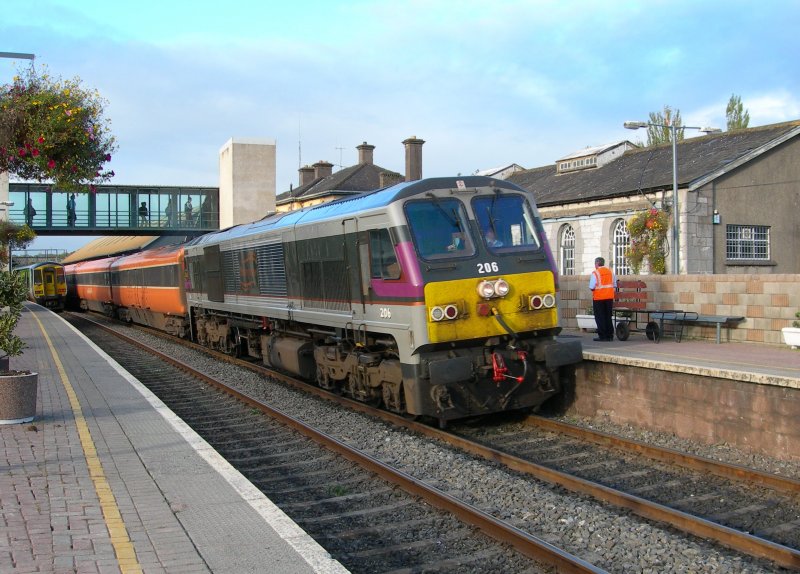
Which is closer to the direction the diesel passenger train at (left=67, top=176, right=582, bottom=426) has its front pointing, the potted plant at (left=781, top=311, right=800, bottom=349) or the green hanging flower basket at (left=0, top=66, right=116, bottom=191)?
the potted plant

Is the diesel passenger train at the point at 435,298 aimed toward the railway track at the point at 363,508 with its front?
no

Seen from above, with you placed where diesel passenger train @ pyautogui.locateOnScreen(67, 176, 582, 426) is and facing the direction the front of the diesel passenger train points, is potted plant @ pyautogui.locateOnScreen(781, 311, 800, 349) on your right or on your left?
on your left

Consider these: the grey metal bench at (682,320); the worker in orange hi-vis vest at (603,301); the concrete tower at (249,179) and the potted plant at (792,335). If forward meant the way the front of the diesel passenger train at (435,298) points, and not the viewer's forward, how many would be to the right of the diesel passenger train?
0

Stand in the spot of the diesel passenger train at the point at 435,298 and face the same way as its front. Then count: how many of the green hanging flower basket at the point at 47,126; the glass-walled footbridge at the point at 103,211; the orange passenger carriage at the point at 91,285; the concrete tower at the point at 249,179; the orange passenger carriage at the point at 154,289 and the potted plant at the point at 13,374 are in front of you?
0

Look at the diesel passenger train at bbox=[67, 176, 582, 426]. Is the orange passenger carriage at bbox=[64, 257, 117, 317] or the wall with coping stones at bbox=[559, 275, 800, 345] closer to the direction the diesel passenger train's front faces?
the wall with coping stones

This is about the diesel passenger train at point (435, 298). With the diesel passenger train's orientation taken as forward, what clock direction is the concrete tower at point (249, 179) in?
The concrete tower is roughly at 7 o'clock from the diesel passenger train.

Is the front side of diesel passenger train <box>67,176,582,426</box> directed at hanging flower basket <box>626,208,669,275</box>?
no

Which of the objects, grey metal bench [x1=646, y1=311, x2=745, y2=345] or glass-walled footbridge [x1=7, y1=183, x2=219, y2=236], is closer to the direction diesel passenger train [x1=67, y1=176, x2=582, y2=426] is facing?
the grey metal bench

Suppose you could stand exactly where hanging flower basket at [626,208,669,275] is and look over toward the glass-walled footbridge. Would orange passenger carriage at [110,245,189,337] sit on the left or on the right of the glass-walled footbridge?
left

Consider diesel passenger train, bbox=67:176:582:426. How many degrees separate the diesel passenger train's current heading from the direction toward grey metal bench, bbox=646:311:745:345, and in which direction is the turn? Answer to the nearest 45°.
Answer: approximately 90° to its left

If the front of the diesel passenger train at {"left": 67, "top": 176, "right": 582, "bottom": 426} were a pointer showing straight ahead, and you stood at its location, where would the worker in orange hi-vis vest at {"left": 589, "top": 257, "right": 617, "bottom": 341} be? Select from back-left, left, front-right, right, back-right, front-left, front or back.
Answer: left

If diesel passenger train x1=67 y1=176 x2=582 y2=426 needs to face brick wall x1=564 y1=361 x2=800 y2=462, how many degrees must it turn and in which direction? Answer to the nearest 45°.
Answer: approximately 45° to its left

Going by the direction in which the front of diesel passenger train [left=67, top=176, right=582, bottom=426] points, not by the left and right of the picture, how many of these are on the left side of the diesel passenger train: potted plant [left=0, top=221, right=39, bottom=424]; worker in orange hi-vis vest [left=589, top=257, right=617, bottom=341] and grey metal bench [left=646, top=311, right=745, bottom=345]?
2
